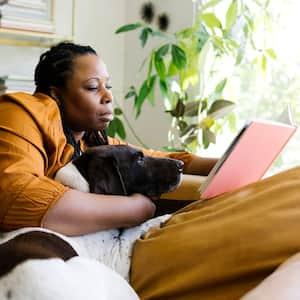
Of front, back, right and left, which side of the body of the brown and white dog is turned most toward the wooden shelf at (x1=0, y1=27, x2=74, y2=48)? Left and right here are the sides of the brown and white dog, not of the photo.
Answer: left

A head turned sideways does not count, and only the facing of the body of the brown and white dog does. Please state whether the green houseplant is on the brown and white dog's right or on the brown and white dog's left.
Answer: on the brown and white dog's left

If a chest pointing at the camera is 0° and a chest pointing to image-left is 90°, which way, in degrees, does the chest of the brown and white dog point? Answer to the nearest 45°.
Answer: approximately 270°

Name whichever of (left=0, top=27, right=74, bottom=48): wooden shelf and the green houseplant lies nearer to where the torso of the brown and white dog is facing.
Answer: the green houseplant
